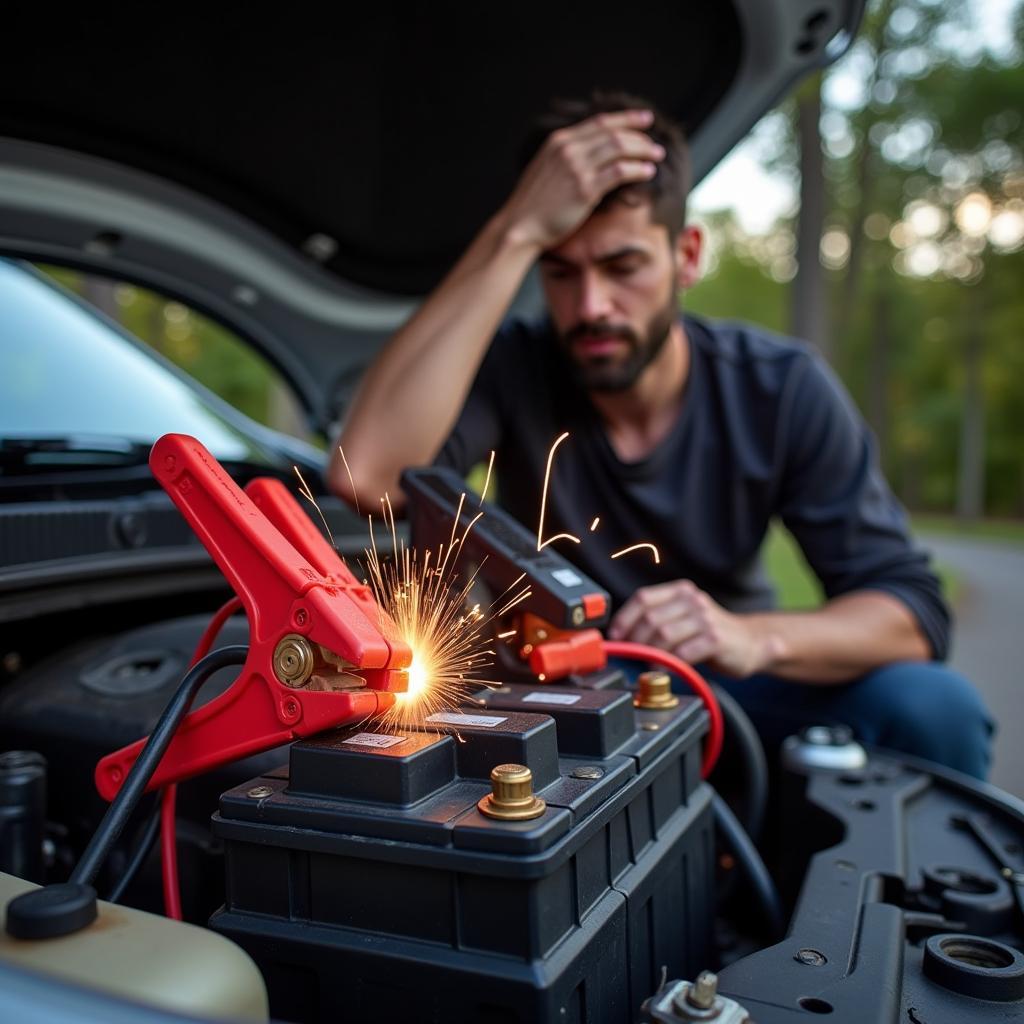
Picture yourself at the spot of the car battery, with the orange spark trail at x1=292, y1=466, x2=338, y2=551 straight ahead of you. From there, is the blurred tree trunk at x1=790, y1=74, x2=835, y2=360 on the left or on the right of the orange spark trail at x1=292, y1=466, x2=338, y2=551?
right

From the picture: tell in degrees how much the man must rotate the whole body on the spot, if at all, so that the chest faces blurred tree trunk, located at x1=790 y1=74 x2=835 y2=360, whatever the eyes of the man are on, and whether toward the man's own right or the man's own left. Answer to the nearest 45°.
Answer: approximately 135° to the man's own right

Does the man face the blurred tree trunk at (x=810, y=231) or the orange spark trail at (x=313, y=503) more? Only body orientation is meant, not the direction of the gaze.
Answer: the orange spark trail

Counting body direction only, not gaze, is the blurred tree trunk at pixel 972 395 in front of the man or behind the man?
behind

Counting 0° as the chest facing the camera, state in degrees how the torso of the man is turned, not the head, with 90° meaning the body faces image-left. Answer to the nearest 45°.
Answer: approximately 45°

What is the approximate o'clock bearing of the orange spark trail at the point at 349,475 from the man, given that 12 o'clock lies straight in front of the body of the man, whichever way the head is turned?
The orange spark trail is roughly at 1 o'clock from the man.

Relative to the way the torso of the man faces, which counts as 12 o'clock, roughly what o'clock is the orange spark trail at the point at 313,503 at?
The orange spark trail is roughly at 12 o'clock from the man.
